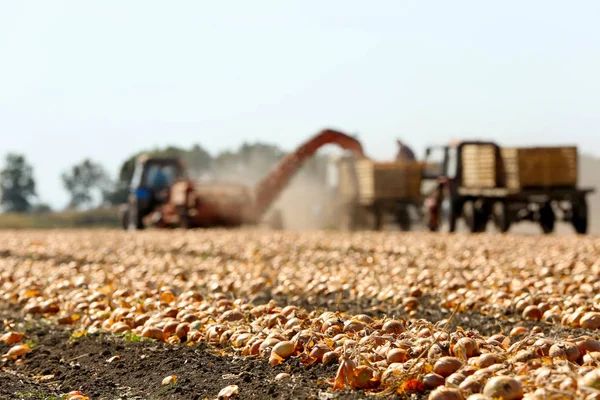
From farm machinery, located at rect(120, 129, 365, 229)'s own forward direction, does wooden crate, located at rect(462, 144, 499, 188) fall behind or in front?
behind

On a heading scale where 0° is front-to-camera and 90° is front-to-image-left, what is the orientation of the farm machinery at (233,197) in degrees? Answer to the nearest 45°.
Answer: approximately 90°

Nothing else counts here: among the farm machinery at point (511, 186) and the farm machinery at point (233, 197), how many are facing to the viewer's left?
2

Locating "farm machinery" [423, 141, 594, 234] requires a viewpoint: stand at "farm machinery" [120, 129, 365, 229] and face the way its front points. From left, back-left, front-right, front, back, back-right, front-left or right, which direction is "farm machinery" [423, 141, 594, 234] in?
back-left

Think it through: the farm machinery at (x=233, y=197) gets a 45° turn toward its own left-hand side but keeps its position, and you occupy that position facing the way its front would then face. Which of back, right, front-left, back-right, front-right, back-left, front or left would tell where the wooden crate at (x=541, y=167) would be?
left

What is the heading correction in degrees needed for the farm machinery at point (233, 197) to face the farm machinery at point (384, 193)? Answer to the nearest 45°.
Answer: approximately 180°

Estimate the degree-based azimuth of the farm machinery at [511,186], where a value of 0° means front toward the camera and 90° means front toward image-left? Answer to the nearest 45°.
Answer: approximately 90°

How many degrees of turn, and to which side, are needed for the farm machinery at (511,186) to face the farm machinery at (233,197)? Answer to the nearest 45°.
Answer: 0° — it already faces it

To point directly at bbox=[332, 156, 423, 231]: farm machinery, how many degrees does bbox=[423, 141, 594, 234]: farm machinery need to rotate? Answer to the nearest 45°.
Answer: approximately 45° to its right
